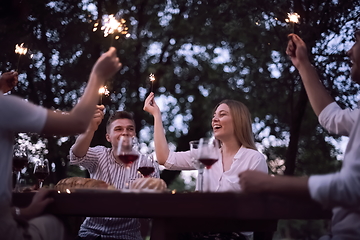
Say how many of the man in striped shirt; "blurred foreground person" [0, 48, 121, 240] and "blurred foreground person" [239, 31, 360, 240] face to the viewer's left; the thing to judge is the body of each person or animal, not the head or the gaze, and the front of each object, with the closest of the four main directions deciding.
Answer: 1

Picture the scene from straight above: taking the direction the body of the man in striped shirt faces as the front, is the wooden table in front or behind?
in front

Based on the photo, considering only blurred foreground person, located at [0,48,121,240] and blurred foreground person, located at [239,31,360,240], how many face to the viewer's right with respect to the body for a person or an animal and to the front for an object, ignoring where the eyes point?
1

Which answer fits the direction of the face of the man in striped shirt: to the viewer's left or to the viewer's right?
to the viewer's right

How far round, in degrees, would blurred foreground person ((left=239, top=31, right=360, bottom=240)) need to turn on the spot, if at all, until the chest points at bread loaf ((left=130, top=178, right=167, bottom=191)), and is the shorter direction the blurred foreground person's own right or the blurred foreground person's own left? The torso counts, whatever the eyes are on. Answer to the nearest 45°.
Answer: approximately 45° to the blurred foreground person's own right

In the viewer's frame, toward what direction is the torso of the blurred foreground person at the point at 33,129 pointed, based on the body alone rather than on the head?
to the viewer's right

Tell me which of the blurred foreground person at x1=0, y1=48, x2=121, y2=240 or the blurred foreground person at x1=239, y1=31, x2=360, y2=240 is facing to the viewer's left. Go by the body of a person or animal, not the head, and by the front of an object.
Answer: the blurred foreground person at x1=239, y1=31, x2=360, y2=240

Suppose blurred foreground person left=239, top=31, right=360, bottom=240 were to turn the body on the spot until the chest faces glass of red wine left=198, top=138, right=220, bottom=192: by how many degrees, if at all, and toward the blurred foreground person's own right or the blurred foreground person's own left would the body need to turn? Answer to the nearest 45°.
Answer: approximately 45° to the blurred foreground person's own right

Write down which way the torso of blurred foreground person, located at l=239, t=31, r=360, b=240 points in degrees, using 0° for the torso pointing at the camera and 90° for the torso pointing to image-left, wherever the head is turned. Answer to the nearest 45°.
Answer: approximately 90°

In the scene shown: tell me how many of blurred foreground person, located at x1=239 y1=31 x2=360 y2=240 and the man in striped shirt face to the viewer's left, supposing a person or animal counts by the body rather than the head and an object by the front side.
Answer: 1

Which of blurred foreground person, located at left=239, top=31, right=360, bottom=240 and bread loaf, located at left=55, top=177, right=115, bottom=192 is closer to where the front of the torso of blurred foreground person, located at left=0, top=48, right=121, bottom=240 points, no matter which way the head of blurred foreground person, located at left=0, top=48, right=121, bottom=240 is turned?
the blurred foreground person

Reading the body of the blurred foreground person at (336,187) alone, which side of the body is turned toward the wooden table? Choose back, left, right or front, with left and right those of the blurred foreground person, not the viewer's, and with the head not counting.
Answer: front
